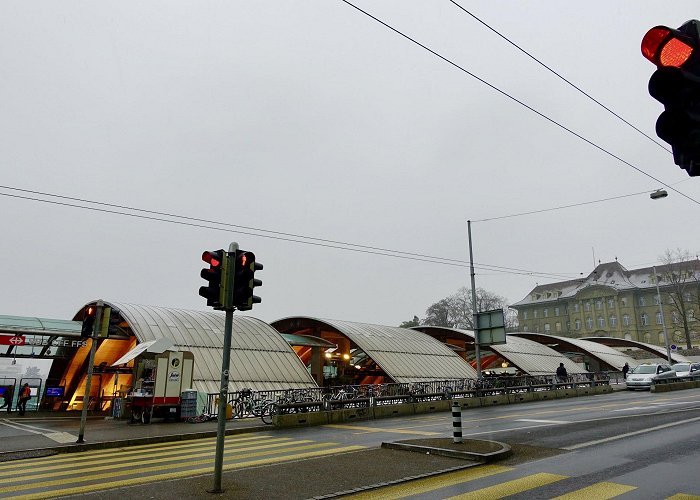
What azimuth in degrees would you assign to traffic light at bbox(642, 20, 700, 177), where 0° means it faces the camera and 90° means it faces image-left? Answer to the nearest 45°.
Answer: approximately 45°

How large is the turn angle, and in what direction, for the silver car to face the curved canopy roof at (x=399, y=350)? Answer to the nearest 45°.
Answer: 0° — it already faces it

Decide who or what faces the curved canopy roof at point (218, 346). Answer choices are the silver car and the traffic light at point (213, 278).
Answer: the silver car

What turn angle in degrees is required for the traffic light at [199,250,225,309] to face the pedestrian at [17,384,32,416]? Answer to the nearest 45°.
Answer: approximately 135° to its right

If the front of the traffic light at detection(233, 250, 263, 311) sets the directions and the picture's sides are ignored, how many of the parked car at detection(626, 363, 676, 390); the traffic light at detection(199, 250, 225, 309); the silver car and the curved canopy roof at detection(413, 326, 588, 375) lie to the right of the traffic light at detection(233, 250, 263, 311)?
1

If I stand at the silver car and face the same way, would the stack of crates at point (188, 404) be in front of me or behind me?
in front

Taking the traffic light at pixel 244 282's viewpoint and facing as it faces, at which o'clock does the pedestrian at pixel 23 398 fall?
The pedestrian is roughly at 5 o'clock from the traffic light.

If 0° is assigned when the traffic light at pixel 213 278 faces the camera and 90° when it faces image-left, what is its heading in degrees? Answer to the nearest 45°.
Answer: approximately 45°

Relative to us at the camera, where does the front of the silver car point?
facing the viewer and to the left of the viewer
